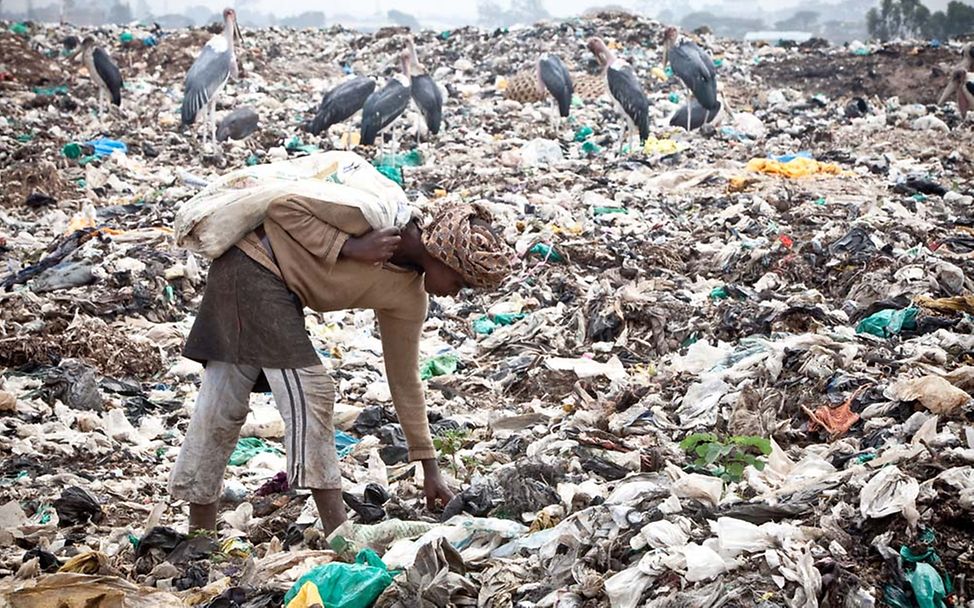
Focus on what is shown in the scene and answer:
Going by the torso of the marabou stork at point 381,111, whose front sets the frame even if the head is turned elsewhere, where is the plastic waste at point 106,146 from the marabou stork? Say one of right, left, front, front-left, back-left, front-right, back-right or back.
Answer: back

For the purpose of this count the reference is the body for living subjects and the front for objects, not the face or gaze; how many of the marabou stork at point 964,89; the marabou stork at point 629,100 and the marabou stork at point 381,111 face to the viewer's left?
2

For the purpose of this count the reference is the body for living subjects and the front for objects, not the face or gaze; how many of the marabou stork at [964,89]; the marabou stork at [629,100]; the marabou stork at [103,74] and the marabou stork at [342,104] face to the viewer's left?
3

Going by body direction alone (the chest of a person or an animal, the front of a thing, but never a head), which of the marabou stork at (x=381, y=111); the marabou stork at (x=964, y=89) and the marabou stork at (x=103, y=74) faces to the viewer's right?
the marabou stork at (x=381, y=111)

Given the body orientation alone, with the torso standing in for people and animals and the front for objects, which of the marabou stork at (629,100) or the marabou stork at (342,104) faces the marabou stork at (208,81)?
the marabou stork at (629,100)

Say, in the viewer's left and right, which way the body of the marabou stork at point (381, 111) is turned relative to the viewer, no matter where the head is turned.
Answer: facing to the right of the viewer

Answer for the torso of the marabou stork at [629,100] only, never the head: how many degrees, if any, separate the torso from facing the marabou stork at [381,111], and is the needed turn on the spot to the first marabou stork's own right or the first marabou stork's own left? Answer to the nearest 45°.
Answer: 0° — it already faces it

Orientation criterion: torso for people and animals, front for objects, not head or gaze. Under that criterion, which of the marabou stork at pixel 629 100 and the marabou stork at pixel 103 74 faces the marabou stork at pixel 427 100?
the marabou stork at pixel 629 100

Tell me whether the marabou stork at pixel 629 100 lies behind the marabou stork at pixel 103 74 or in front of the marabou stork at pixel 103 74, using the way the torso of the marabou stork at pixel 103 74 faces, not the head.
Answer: behind

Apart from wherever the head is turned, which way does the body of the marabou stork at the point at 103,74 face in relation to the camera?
to the viewer's left

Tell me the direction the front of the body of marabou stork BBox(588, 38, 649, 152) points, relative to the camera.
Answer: to the viewer's left

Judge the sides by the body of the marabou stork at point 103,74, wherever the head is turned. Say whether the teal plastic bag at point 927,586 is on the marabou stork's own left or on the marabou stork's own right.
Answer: on the marabou stork's own left

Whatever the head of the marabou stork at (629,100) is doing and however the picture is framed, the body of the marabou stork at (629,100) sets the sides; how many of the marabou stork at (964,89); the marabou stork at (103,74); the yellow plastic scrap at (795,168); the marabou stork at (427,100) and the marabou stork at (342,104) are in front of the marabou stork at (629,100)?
3

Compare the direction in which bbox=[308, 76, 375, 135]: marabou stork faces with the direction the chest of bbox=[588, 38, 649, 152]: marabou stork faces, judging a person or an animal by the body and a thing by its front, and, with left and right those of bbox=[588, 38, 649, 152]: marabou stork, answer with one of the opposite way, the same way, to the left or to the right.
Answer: the opposite way

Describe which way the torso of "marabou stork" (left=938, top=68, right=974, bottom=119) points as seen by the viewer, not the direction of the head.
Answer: to the viewer's left
